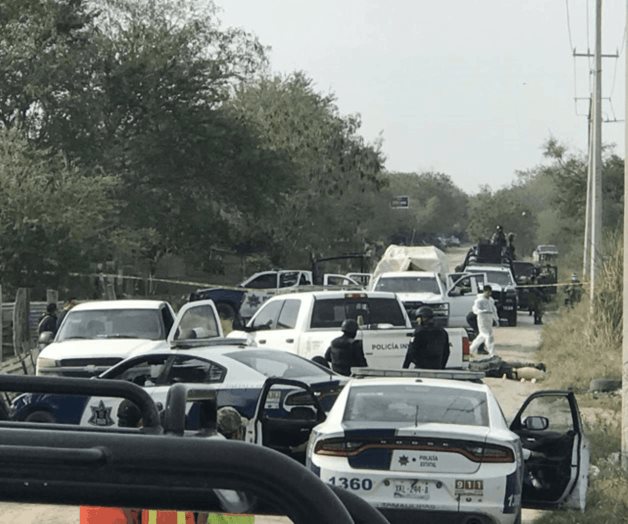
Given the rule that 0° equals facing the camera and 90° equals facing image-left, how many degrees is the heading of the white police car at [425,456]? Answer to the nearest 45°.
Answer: approximately 180°

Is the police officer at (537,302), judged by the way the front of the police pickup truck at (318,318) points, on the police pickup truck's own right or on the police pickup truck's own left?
on the police pickup truck's own right

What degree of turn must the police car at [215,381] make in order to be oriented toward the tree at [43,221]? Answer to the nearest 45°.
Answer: approximately 45° to its right

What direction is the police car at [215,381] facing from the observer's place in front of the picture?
facing away from the viewer and to the left of the viewer

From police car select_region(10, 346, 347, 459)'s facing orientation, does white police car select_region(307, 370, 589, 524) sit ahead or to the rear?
to the rear

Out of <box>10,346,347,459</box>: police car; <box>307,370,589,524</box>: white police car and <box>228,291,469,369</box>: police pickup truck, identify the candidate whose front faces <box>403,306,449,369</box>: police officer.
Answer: the white police car

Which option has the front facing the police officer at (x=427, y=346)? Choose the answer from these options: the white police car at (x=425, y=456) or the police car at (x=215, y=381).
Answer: the white police car

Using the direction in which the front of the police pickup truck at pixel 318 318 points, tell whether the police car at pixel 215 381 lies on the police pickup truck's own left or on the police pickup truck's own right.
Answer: on the police pickup truck's own left

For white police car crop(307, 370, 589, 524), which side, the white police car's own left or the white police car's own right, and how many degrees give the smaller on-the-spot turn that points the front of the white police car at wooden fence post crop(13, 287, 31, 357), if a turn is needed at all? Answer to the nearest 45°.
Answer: approximately 45° to the white police car's own left

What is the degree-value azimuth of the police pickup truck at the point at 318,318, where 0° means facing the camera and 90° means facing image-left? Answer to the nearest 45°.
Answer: approximately 135°

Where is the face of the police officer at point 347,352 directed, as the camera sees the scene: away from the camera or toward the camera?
away from the camera

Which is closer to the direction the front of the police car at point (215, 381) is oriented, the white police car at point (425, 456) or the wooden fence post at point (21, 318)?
the wooden fence post

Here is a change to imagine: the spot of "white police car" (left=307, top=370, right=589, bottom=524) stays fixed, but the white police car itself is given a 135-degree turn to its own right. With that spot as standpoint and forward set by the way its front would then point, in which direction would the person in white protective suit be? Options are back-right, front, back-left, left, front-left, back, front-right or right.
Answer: back-left

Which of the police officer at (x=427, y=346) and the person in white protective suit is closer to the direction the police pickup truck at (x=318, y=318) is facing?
the person in white protective suit

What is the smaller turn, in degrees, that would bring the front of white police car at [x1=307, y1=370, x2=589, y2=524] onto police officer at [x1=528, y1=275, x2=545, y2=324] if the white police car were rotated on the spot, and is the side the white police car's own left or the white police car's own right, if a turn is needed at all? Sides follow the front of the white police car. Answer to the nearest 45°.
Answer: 0° — it already faces them

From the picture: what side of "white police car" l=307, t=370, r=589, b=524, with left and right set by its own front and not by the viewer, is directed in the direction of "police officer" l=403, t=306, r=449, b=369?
front

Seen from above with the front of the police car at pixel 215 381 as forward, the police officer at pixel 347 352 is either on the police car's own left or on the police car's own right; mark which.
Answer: on the police car's own right
